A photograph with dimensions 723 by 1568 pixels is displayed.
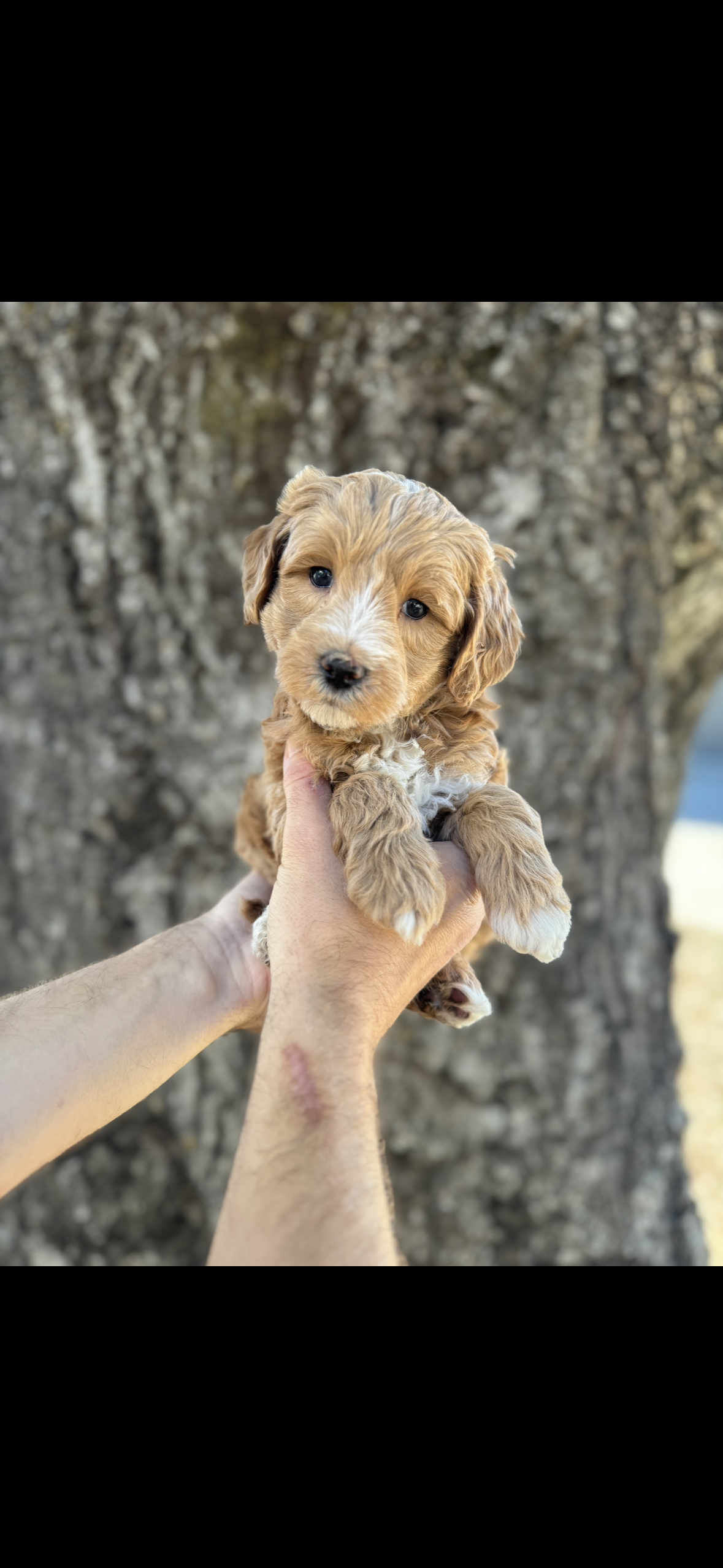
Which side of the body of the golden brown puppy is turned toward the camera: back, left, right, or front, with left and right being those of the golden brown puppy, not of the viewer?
front
